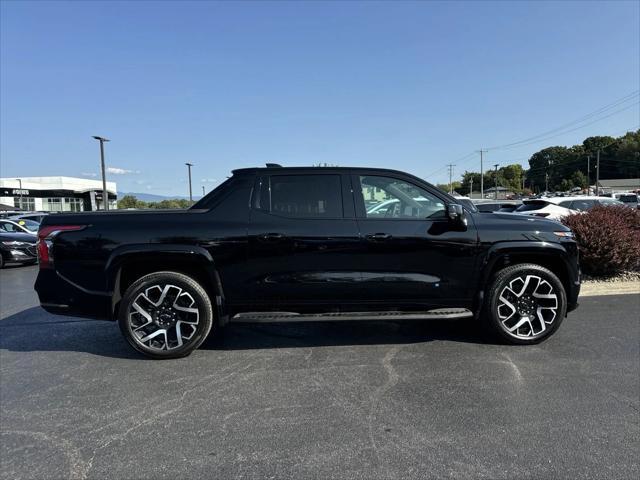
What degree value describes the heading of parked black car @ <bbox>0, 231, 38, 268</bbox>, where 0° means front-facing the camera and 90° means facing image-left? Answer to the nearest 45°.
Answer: approximately 315°

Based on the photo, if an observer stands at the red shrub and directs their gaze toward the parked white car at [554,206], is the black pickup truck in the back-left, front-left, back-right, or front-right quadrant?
back-left

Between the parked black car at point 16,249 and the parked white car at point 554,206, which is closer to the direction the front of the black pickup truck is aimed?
the parked white car

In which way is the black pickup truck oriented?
to the viewer's right

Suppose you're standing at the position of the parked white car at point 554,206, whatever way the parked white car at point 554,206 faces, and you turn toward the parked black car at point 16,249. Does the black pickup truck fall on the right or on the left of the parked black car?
left

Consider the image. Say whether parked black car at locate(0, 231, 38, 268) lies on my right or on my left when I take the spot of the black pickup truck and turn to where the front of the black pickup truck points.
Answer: on my left
